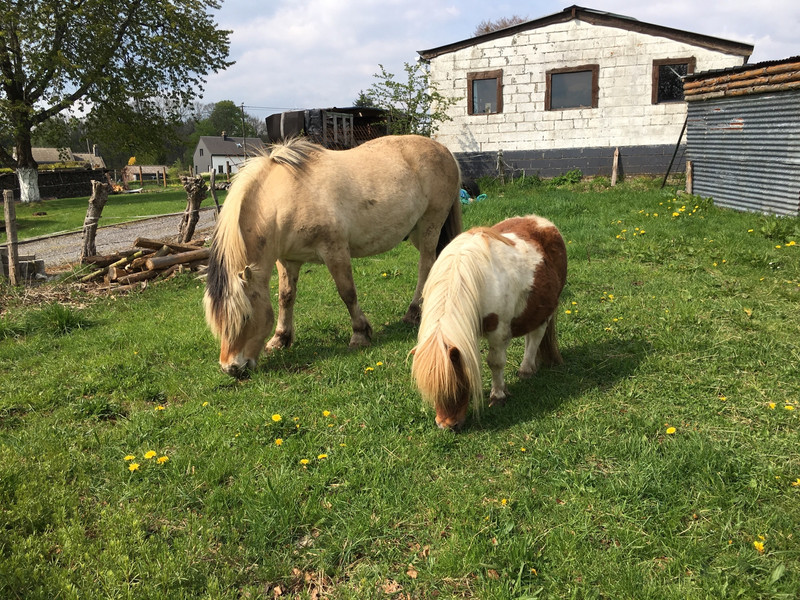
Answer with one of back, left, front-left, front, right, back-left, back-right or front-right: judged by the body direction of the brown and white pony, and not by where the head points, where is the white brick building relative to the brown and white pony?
back-right

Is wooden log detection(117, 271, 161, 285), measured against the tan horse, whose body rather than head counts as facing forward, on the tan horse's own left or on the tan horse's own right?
on the tan horse's own right

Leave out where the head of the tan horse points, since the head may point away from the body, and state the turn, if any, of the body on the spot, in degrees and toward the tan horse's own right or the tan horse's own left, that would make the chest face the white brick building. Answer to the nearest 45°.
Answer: approximately 180°

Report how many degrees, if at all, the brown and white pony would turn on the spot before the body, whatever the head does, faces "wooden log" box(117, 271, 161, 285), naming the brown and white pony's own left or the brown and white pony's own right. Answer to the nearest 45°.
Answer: approximately 90° to the brown and white pony's own right

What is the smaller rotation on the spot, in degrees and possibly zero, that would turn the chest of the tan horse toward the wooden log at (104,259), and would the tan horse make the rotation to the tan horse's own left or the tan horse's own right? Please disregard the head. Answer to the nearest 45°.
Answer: approximately 90° to the tan horse's own right

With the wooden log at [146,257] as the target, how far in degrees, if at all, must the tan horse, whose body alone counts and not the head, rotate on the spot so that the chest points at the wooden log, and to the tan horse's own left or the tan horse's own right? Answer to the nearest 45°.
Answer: approximately 90° to the tan horse's own right

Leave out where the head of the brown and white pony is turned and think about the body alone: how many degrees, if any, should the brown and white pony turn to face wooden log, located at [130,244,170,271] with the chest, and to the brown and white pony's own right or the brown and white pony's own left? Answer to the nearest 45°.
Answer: approximately 90° to the brown and white pony's own right

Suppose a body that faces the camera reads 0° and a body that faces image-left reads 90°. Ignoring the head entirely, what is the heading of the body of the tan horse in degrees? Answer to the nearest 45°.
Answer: approximately 45°

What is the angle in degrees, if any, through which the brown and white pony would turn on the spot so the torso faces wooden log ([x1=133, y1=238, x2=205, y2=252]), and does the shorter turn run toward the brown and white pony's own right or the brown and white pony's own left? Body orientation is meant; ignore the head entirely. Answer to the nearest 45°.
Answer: approximately 90° to the brown and white pony's own right

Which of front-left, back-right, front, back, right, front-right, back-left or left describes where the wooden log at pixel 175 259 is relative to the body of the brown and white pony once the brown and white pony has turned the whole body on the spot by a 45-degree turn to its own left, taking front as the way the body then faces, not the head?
back-right
